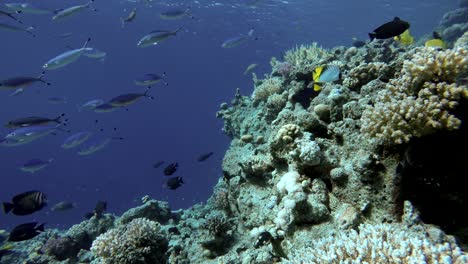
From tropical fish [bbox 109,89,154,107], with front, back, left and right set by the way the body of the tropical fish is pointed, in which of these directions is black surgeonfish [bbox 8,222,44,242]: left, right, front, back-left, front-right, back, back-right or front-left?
front-left

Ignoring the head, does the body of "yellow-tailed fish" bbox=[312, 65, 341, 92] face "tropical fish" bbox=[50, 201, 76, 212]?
no

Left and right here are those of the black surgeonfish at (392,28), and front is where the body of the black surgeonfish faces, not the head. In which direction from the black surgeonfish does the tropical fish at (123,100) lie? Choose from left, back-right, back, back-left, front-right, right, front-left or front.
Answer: back

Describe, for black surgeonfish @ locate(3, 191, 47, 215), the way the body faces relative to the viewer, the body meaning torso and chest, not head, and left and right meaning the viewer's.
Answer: facing to the right of the viewer

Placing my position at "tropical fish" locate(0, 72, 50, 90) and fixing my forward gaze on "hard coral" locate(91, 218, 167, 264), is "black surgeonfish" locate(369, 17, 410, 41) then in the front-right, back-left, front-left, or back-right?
front-left

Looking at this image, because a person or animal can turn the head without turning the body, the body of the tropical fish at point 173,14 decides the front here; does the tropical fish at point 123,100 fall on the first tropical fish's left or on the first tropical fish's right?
on the first tropical fish's left

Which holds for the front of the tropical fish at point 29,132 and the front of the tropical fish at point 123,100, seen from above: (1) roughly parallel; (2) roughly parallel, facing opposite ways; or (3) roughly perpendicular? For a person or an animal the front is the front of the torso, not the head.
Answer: roughly parallel

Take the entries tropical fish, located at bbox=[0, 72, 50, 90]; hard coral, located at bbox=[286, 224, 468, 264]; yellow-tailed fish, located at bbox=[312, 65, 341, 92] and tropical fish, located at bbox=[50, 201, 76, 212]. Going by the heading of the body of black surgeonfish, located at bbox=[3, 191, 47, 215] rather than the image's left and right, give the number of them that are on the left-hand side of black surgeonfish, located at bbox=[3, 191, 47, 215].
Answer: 2
